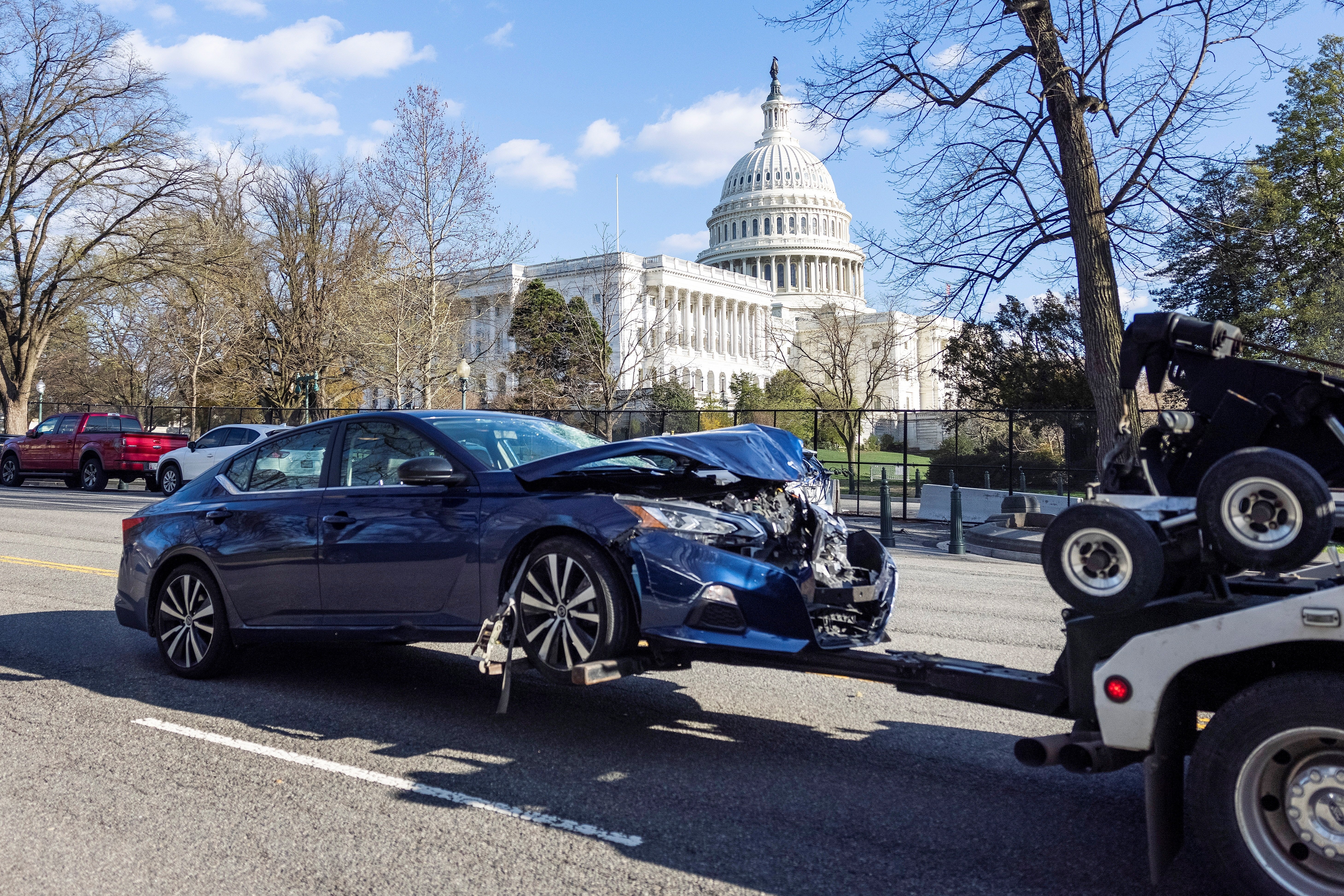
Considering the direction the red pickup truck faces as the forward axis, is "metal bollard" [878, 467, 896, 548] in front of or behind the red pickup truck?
behind

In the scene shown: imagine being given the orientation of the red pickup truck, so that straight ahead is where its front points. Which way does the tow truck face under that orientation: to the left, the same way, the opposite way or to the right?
the opposite way

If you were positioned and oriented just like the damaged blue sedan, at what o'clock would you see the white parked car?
The white parked car is roughly at 7 o'clock from the damaged blue sedan.

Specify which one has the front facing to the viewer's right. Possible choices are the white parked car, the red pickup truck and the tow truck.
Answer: the tow truck

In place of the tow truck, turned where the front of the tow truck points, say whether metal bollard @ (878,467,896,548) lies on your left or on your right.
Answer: on your left

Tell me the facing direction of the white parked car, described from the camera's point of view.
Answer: facing away from the viewer and to the left of the viewer

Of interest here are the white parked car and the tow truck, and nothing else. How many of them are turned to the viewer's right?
1

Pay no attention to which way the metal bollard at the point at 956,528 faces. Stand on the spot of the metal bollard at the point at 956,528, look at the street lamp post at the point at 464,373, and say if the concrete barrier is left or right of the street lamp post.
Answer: right

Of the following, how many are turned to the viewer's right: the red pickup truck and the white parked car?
0

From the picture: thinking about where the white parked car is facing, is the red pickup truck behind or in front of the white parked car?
in front

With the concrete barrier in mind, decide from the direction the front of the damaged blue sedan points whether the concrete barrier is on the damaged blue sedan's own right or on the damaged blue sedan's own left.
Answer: on the damaged blue sedan's own left

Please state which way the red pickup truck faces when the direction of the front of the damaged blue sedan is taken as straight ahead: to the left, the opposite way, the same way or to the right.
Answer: the opposite way

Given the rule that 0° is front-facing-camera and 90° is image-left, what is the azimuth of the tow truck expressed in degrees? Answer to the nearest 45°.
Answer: approximately 270°

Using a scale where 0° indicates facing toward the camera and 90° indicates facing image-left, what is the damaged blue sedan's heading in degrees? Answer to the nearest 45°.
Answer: approximately 315°

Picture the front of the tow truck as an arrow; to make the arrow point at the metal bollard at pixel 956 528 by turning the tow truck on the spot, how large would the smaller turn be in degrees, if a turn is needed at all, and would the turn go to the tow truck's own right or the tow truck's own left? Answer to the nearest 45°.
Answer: approximately 90° to the tow truck's own left

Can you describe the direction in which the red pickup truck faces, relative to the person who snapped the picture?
facing away from the viewer and to the left of the viewer

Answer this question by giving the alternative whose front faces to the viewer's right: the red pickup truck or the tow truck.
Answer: the tow truck
